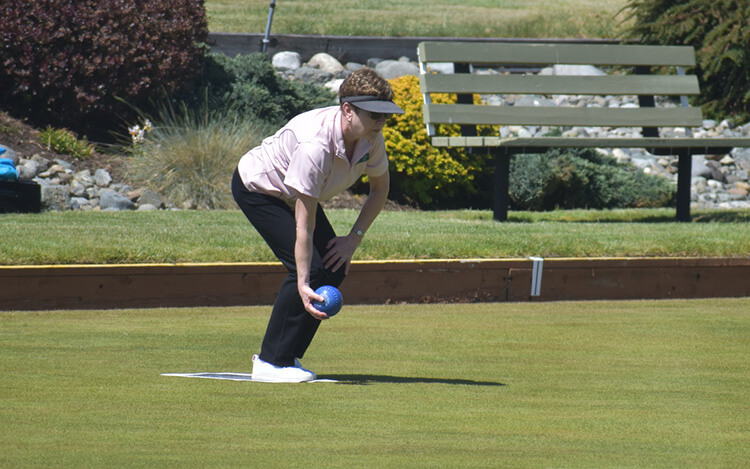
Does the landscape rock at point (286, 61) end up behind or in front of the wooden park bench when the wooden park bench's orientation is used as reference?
behind

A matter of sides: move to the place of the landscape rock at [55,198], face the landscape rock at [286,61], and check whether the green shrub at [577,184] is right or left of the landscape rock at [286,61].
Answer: right

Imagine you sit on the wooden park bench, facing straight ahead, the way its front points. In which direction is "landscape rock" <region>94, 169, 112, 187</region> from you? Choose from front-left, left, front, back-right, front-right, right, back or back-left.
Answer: back-right

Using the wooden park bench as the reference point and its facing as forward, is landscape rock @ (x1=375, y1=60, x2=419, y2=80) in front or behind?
behind

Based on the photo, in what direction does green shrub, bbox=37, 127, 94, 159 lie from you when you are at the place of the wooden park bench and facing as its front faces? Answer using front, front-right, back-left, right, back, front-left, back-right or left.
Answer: back-right

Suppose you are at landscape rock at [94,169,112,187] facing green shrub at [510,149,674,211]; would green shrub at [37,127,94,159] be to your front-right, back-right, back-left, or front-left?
back-left

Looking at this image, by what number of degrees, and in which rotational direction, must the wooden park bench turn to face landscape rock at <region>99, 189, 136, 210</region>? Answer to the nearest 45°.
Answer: approximately 135° to its right

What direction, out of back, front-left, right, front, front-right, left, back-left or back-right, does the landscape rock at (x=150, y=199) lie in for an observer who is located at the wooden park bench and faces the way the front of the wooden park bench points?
back-right

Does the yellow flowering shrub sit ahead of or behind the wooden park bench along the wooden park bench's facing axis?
behind

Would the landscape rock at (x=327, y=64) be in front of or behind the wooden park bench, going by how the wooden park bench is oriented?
behind

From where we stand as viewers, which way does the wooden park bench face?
facing the viewer and to the right of the viewer

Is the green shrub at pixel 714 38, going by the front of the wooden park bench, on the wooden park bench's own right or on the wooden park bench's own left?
on the wooden park bench's own left

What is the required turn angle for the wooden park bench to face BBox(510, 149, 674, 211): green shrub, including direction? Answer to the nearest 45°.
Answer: approximately 135° to its left

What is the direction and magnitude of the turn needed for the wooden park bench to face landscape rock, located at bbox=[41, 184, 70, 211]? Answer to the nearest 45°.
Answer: approximately 135° to its right

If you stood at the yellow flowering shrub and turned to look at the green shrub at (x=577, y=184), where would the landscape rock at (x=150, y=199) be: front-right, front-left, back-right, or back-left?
back-right
